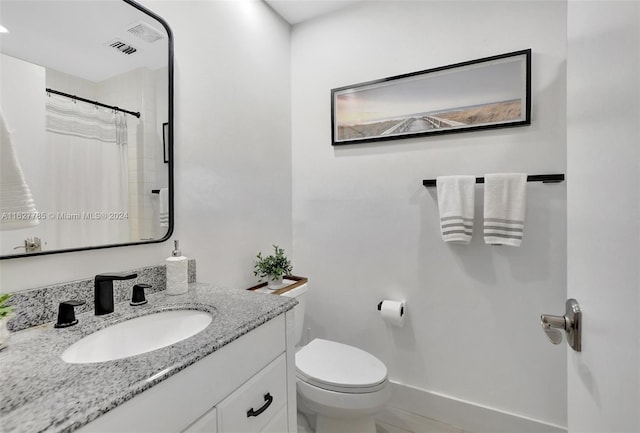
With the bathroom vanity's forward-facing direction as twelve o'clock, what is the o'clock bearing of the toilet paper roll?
The toilet paper roll is roughly at 10 o'clock from the bathroom vanity.

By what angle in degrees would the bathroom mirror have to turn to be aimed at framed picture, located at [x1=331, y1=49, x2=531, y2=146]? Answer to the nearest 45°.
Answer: approximately 45° to its left

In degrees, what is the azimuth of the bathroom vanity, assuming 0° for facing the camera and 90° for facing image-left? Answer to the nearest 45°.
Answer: approximately 315°

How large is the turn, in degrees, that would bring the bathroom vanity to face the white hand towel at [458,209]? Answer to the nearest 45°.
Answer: approximately 45° to its left

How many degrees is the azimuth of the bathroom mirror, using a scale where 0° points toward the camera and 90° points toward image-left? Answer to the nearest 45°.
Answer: approximately 315°

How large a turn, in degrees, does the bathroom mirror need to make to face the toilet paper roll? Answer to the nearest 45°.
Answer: approximately 45° to its left

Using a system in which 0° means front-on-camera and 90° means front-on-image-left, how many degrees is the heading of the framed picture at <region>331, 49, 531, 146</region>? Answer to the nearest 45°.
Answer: approximately 45°
